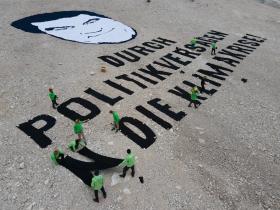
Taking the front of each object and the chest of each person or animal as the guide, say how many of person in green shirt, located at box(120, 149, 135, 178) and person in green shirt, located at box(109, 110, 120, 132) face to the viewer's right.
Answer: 0

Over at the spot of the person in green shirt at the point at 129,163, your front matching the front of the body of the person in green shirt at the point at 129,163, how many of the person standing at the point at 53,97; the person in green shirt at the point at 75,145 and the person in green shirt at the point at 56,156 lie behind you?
0

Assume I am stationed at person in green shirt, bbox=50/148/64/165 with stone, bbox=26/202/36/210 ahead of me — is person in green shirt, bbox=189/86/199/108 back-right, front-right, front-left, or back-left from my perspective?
back-left

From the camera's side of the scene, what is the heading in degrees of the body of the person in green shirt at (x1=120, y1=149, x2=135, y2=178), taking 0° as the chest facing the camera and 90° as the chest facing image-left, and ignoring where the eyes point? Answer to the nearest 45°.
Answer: approximately 135°

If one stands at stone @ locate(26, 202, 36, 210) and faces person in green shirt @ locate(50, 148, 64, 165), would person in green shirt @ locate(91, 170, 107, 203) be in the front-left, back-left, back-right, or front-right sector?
front-right

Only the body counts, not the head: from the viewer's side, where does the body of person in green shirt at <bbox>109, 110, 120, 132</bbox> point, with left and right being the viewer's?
facing to the left of the viewer

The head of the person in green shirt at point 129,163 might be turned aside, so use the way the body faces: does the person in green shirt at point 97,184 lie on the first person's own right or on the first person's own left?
on the first person's own left

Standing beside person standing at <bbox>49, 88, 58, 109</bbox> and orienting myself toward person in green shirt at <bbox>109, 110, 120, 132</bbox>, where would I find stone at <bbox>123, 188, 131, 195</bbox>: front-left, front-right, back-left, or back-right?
front-right

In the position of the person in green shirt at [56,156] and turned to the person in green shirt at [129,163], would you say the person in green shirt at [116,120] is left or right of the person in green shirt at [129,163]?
left

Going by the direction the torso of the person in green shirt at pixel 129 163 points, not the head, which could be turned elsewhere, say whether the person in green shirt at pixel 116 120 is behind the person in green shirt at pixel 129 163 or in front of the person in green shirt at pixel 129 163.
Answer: in front

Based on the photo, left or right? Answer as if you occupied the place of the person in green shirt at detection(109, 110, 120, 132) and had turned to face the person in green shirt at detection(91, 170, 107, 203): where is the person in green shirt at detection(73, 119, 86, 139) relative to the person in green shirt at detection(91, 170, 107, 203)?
right

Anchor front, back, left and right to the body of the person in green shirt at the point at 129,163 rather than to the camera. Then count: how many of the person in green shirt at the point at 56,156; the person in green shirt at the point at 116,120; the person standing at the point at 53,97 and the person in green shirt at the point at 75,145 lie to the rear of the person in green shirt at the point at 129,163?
0

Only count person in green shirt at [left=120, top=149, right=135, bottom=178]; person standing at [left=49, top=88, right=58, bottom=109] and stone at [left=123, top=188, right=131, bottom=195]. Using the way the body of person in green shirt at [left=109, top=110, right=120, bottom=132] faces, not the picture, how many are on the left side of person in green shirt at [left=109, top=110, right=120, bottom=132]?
2

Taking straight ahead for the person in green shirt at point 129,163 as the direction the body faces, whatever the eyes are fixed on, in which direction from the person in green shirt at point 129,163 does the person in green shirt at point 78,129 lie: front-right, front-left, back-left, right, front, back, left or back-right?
front

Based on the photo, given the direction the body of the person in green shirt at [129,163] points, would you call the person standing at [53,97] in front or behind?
in front

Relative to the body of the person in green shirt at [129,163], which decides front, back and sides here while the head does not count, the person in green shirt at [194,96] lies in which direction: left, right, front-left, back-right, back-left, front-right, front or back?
right

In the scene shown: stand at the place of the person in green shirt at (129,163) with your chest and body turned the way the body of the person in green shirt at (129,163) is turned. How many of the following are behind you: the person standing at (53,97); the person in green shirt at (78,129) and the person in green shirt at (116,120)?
0

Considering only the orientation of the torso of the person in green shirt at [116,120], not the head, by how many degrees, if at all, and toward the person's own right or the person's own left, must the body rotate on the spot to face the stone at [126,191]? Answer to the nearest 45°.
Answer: approximately 90° to the person's own left
